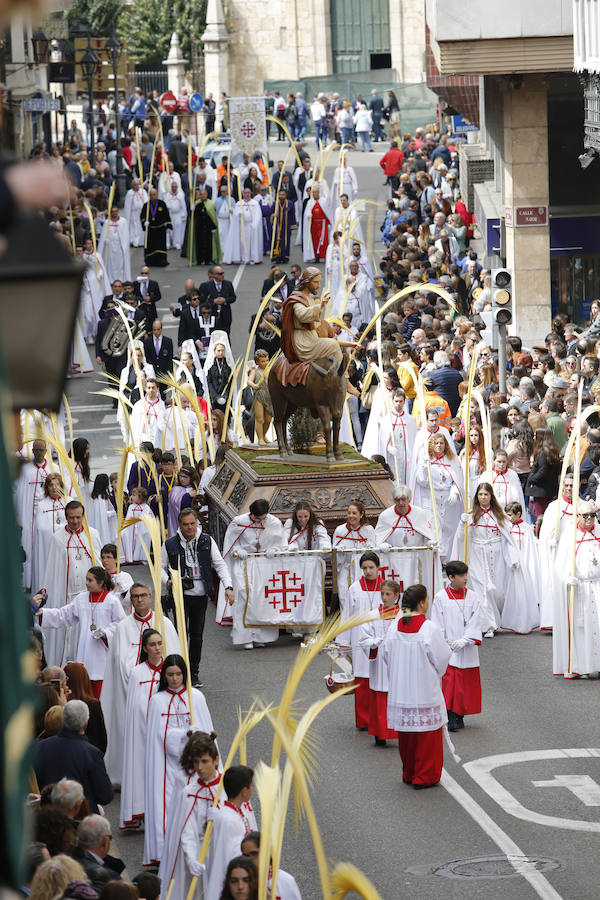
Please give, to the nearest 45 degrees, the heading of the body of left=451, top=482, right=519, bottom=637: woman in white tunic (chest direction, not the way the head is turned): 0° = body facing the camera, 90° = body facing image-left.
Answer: approximately 0°

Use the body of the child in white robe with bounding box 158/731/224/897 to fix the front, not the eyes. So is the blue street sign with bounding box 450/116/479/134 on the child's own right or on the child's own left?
on the child's own left

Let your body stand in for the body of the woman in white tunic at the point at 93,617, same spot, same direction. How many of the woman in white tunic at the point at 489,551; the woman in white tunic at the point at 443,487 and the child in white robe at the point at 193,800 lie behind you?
2

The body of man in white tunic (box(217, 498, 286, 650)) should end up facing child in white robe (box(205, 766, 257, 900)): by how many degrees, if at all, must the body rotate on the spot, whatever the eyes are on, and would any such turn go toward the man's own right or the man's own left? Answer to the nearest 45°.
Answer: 0° — they already face them

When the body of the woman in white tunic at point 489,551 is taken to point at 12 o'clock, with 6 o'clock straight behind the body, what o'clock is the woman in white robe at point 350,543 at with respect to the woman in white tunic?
The woman in white robe is roughly at 3 o'clock from the woman in white tunic.

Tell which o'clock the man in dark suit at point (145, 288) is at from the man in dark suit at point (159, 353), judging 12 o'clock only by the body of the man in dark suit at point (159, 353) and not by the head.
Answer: the man in dark suit at point (145, 288) is roughly at 6 o'clock from the man in dark suit at point (159, 353).

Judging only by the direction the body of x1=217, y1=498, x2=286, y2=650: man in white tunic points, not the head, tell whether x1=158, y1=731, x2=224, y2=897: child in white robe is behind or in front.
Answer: in front

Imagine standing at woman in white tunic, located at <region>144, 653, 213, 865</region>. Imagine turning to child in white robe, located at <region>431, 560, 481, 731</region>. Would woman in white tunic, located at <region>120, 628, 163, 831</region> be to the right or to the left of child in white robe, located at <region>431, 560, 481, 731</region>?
left

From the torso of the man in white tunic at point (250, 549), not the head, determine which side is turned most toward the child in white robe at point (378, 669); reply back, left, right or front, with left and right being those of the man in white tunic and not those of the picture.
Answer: front

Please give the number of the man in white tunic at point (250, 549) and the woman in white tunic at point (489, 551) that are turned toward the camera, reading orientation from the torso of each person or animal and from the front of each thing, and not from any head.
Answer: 2

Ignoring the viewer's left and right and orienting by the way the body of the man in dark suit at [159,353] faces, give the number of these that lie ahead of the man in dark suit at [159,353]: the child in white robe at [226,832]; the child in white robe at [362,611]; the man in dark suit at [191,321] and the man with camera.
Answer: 3
